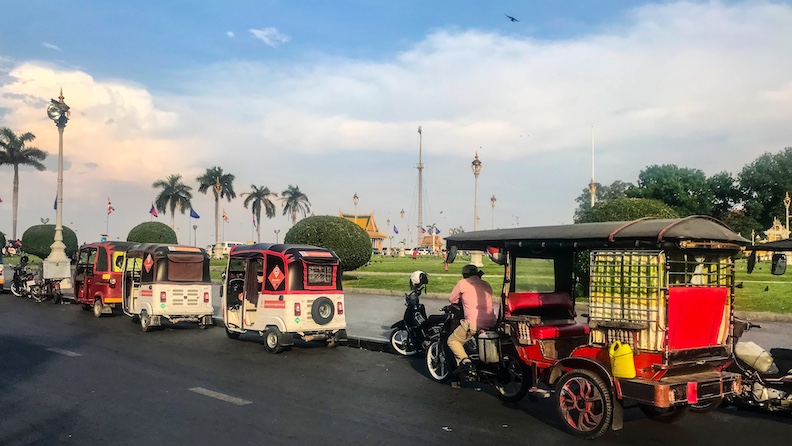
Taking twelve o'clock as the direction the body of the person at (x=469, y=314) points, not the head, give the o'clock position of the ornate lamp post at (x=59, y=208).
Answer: The ornate lamp post is roughly at 12 o'clock from the person.

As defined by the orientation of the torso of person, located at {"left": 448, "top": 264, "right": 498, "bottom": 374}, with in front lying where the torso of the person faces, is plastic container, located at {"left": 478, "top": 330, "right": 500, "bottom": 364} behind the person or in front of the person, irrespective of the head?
behind

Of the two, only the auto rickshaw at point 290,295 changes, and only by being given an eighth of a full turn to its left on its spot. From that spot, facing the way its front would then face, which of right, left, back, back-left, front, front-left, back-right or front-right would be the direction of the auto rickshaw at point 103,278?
front-right

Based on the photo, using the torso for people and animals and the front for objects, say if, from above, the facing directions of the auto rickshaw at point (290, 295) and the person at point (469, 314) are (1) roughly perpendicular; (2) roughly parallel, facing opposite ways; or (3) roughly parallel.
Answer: roughly parallel

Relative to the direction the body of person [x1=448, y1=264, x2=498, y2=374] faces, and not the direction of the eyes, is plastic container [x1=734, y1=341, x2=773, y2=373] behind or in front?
behind

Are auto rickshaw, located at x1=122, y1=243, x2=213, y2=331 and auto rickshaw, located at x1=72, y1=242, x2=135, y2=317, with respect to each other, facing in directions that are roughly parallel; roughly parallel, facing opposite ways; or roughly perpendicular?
roughly parallel

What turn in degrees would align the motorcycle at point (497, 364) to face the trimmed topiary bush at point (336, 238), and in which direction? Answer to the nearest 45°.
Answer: approximately 45° to its right

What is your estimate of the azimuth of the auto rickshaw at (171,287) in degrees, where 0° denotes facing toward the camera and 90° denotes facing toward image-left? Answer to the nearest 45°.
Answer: approximately 135°

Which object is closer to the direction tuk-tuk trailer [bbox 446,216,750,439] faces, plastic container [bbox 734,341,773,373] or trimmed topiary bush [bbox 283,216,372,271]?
the trimmed topiary bush

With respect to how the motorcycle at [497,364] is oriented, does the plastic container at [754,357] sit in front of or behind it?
behind

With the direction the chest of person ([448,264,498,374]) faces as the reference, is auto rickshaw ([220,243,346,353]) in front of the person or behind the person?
in front

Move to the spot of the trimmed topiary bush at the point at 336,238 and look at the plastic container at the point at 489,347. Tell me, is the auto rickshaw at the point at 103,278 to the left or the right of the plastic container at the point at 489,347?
right

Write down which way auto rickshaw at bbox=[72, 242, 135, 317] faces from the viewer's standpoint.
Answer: facing away from the viewer and to the left of the viewer

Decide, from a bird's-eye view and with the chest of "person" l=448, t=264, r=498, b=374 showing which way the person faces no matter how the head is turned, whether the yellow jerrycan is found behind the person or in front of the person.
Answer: behind
